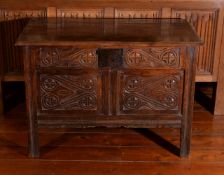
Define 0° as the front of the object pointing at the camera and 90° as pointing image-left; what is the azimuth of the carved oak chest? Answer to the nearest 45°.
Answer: approximately 0°
